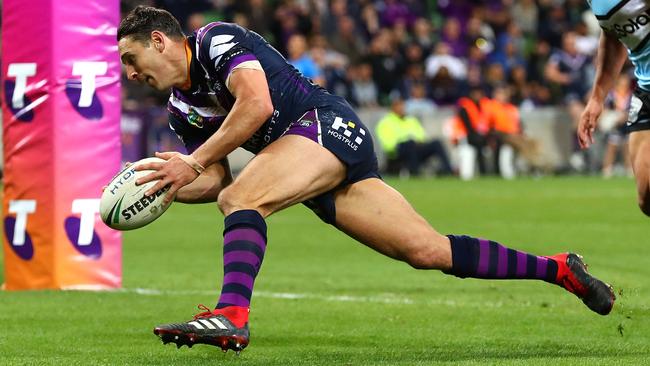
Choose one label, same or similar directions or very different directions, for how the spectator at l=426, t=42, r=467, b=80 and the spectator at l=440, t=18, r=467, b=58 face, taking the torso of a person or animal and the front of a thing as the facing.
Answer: same or similar directions

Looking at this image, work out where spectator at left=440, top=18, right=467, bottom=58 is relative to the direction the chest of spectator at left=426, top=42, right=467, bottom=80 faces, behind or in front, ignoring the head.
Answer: behind

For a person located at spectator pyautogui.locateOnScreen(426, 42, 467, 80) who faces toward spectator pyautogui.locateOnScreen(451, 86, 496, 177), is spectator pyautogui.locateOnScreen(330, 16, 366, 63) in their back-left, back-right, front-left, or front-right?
back-right

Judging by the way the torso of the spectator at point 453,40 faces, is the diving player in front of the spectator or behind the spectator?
in front

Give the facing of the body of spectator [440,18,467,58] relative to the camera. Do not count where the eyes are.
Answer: toward the camera

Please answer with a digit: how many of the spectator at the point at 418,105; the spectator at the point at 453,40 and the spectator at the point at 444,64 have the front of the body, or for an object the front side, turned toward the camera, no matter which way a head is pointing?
3

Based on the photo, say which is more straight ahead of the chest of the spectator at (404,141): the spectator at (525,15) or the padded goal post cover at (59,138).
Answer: the padded goal post cover

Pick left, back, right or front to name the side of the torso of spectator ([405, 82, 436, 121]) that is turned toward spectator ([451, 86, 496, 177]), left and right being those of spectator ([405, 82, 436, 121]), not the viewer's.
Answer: left

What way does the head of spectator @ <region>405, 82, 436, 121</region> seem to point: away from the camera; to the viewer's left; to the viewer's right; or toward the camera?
toward the camera

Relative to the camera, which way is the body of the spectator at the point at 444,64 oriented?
toward the camera

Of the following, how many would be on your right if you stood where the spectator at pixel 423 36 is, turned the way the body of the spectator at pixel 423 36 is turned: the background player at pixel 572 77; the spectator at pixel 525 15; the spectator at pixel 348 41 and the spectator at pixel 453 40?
1

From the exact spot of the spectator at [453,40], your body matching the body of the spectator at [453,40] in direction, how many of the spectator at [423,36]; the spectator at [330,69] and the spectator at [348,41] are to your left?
0

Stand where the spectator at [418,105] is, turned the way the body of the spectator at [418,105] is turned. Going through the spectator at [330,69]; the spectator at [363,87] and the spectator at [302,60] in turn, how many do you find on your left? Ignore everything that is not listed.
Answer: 0
